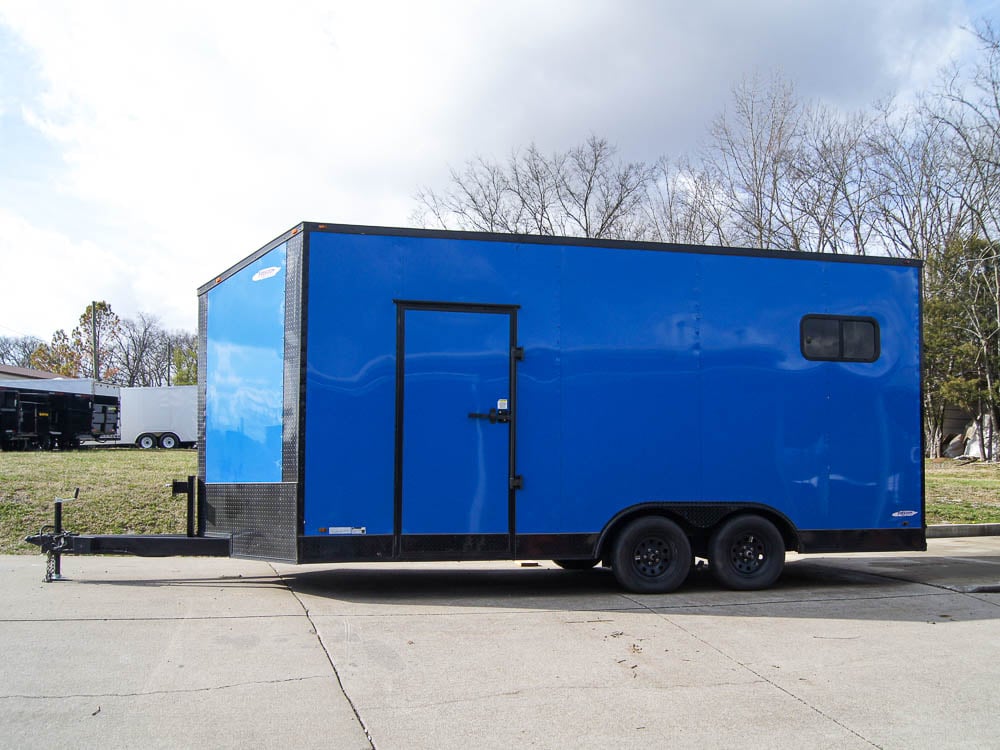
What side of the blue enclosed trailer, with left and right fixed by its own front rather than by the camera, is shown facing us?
left

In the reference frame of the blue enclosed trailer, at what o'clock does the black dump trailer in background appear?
The black dump trailer in background is roughly at 2 o'clock from the blue enclosed trailer.
